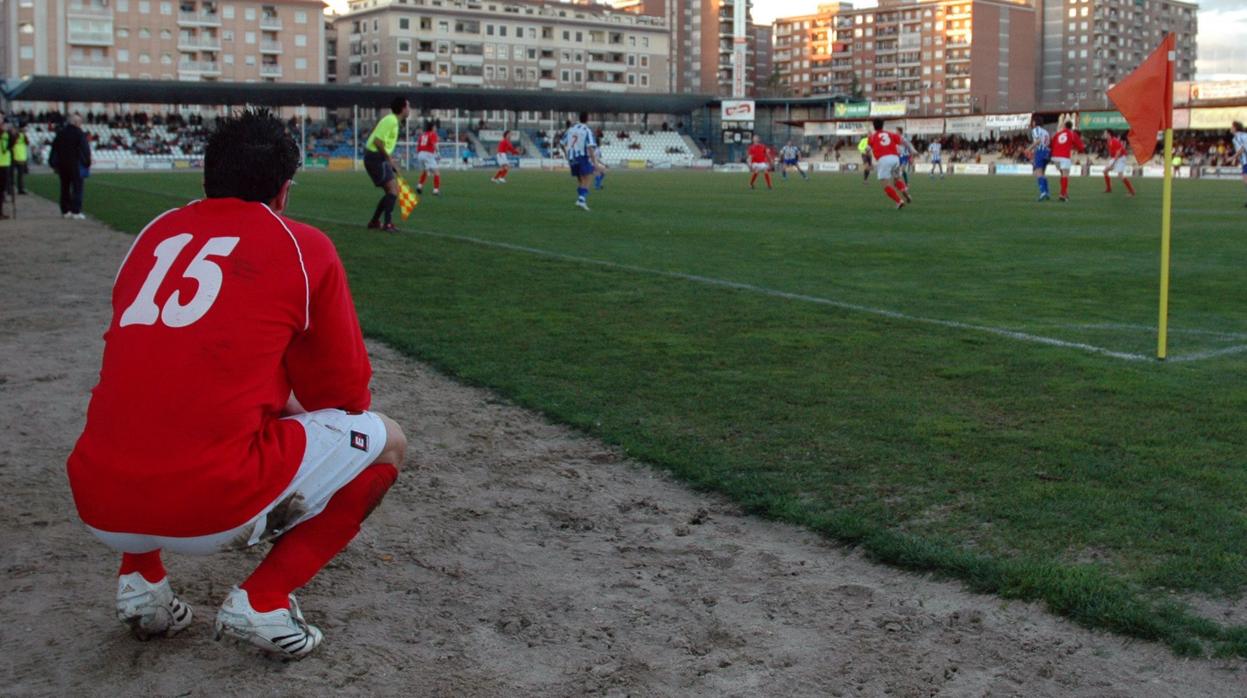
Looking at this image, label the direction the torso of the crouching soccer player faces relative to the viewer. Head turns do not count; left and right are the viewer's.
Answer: facing away from the viewer and to the right of the viewer

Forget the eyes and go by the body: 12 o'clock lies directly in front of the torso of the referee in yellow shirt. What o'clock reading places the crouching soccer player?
The crouching soccer player is roughly at 3 o'clock from the referee in yellow shirt.

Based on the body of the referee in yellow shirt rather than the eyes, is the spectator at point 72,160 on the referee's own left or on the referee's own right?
on the referee's own left

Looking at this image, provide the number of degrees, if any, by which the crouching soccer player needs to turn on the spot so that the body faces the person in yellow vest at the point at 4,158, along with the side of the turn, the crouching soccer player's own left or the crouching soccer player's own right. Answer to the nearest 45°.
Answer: approximately 45° to the crouching soccer player's own left

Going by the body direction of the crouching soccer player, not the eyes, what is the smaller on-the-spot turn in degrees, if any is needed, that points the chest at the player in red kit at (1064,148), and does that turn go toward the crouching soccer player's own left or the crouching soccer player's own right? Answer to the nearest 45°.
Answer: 0° — they already face them

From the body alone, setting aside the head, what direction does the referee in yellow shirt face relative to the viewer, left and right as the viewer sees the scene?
facing to the right of the viewer

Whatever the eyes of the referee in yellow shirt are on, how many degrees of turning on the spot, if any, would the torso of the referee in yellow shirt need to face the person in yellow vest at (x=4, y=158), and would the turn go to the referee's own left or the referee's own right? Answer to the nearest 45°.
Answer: approximately 135° to the referee's own left

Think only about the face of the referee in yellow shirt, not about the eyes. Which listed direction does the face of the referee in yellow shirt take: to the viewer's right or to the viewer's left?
to the viewer's right
